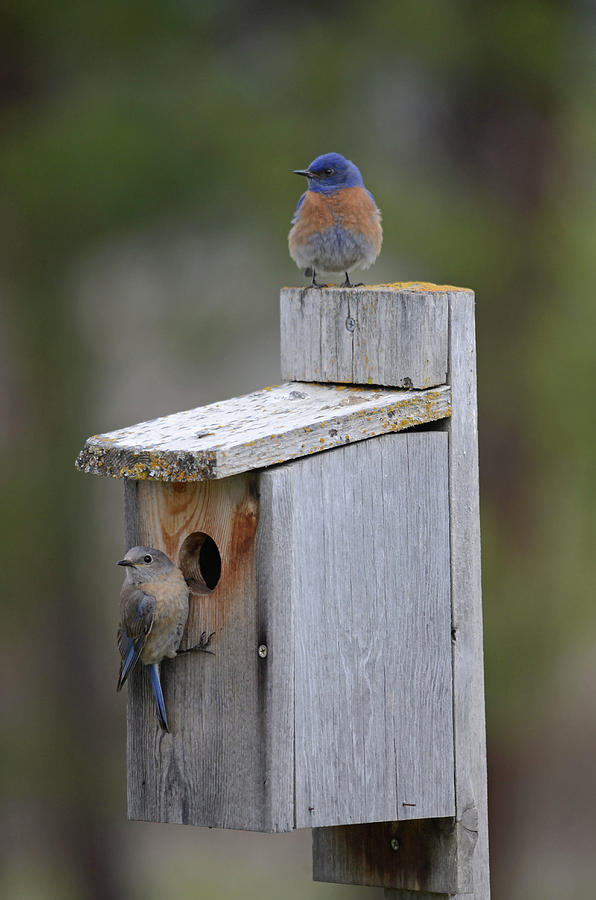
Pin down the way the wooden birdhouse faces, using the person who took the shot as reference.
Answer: facing the viewer and to the left of the viewer

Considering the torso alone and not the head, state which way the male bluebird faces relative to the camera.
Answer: toward the camera

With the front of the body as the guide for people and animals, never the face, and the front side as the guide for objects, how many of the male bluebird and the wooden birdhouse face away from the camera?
0
